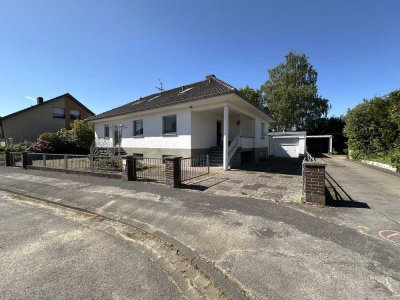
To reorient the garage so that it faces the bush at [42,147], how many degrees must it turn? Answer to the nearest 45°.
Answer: approximately 45° to its right

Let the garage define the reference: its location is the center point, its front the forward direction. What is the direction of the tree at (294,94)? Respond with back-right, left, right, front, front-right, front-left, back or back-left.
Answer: back

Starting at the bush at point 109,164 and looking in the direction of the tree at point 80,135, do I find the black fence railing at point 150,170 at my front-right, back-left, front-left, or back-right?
back-right

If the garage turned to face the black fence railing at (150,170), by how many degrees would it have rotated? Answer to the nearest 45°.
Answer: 0° — it already faces it

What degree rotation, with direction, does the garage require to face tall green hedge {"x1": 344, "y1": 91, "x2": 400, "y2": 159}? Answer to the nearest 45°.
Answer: approximately 45° to its left

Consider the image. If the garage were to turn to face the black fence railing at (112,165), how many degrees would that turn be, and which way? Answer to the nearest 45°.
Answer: approximately 45° to its right

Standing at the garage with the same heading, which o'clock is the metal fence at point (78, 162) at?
The metal fence is roughly at 1 o'clock from the garage.

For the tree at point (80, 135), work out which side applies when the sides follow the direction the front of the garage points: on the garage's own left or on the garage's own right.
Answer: on the garage's own right

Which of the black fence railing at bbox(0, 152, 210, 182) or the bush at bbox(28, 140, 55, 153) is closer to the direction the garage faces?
the black fence railing

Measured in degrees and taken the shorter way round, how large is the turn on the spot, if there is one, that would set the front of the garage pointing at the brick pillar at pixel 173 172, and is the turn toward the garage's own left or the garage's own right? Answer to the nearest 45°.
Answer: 0° — it already faces it

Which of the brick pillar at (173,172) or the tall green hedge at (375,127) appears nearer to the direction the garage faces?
the brick pillar

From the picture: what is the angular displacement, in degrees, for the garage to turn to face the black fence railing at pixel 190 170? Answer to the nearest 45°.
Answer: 0° — it already faces it

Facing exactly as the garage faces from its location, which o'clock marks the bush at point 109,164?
The bush is roughly at 1 o'clock from the garage.

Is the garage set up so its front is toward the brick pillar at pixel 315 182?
yes

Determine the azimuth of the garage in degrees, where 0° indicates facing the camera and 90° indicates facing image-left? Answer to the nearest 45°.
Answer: approximately 0°
